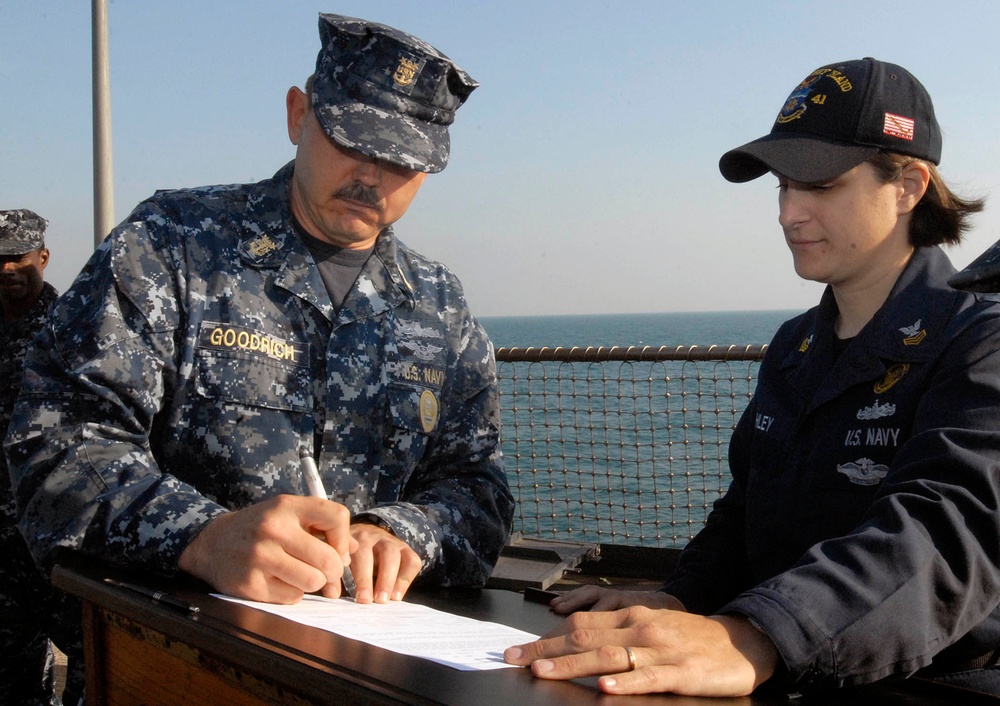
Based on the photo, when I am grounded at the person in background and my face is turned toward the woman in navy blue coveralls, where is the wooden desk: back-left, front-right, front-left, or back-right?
front-right

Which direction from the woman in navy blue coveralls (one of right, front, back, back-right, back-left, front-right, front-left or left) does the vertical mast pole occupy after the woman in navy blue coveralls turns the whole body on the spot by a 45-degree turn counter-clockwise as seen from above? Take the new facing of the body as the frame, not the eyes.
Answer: back-right

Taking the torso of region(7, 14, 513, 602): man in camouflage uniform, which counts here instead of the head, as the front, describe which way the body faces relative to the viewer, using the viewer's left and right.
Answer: facing the viewer and to the right of the viewer

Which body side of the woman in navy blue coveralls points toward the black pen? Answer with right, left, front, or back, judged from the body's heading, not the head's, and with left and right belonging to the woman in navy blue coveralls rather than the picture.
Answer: front

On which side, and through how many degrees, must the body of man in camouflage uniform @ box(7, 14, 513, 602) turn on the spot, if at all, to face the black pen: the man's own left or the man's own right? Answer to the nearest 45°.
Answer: approximately 45° to the man's own right

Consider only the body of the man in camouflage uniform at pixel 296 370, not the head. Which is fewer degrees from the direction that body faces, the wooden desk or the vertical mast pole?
the wooden desk

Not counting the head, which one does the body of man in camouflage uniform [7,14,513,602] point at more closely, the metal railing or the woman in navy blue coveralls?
the woman in navy blue coveralls

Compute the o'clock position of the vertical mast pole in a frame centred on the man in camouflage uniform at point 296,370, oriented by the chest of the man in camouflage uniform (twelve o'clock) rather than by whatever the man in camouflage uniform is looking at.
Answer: The vertical mast pole is roughly at 7 o'clock from the man in camouflage uniform.

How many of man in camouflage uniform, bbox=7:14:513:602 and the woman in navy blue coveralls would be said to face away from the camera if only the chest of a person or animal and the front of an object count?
0

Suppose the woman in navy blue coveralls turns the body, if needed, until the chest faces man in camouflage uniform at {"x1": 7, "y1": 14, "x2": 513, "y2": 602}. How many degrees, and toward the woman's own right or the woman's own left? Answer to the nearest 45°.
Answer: approximately 45° to the woman's own right

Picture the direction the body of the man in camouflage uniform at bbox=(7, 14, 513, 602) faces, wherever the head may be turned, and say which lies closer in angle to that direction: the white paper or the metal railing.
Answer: the white paper

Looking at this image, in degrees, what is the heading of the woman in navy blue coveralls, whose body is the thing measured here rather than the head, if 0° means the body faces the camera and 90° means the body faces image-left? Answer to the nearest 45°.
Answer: approximately 45°
